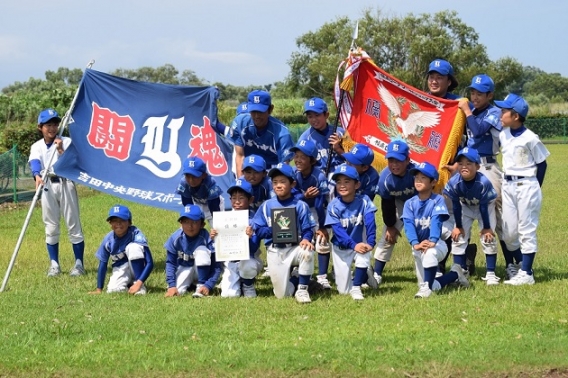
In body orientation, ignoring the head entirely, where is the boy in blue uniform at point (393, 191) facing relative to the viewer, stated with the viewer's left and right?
facing the viewer

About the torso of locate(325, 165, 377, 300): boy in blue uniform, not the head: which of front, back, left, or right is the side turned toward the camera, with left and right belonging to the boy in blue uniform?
front

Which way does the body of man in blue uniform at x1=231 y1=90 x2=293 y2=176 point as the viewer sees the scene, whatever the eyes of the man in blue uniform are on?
toward the camera

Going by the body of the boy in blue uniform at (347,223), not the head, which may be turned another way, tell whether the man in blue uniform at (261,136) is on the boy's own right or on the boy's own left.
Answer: on the boy's own right

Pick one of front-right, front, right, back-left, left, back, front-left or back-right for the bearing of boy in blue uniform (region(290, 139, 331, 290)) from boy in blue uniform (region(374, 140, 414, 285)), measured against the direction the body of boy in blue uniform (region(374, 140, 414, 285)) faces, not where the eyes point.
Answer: right

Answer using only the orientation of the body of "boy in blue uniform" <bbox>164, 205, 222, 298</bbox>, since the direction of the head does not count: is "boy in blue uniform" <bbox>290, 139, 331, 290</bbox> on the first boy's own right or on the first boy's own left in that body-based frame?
on the first boy's own left

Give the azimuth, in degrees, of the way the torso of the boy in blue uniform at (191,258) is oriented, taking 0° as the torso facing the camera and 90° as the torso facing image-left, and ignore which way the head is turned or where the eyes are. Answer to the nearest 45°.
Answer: approximately 0°

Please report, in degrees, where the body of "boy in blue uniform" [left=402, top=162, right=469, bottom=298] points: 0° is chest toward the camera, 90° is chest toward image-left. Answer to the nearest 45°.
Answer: approximately 45°

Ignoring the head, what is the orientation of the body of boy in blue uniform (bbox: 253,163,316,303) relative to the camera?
toward the camera
